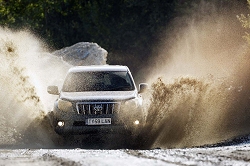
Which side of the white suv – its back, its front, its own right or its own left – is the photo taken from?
front
